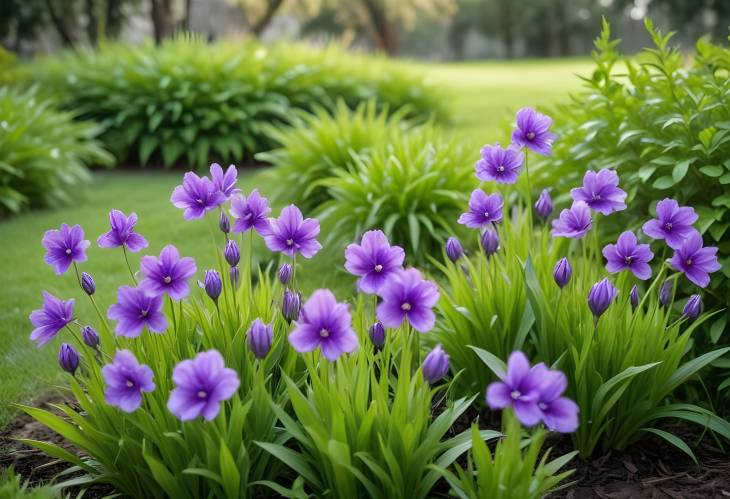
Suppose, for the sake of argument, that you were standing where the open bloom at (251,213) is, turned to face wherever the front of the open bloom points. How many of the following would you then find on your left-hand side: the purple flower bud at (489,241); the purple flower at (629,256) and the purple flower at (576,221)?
3

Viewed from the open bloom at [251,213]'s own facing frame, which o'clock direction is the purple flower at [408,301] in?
The purple flower is roughly at 11 o'clock from the open bloom.

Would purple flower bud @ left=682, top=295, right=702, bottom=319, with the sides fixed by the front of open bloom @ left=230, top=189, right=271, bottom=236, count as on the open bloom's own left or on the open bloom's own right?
on the open bloom's own left

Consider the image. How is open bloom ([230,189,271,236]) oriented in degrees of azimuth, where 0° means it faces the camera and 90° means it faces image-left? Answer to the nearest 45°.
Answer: approximately 0°

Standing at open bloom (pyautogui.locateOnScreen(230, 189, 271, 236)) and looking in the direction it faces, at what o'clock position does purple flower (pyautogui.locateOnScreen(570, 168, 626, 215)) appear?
The purple flower is roughly at 9 o'clock from the open bloom.

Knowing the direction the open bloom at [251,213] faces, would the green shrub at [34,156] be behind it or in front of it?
behind

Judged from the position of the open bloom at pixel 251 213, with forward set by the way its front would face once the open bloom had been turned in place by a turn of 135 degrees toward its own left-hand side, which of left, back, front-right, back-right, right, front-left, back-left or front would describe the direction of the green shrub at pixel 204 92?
front-left

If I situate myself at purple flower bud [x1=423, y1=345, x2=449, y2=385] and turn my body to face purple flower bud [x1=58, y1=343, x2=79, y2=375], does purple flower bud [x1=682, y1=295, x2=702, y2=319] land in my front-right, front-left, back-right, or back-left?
back-right
